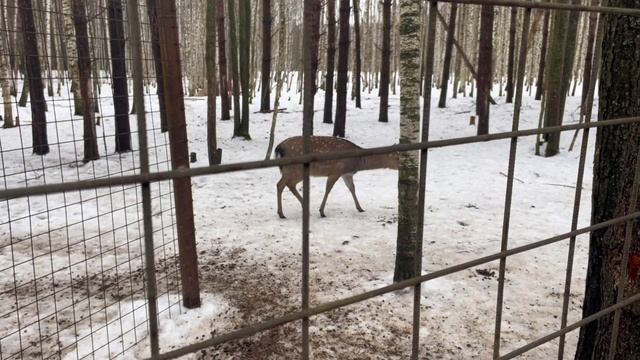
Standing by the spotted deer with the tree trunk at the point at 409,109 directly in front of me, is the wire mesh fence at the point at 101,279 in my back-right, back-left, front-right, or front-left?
front-right

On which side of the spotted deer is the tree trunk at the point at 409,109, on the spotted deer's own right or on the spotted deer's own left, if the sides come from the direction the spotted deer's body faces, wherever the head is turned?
on the spotted deer's own right

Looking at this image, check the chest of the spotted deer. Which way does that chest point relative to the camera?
to the viewer's right

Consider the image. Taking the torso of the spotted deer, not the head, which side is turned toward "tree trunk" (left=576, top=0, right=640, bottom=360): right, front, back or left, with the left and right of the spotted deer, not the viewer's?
right

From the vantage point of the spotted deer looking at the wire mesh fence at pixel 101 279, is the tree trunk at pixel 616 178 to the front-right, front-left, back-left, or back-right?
front-left

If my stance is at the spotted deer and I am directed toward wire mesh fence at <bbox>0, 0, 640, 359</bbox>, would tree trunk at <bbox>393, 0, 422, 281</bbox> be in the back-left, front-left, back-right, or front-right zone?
front-left
